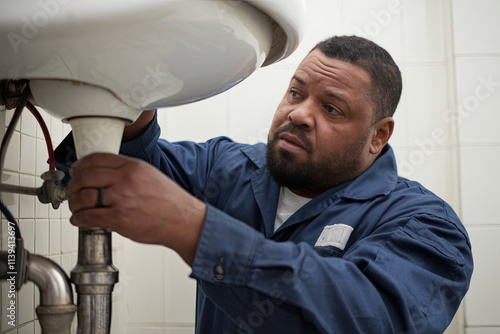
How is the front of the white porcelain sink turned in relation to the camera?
facing to the right of the viewer

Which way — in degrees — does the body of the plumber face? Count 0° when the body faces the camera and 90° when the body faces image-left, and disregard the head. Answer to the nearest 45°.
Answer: approximately 45°

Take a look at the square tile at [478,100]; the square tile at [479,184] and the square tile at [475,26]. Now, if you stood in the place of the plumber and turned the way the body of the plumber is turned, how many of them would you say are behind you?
3

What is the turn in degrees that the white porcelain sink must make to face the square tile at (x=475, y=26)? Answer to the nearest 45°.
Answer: approximately 45° to its left
